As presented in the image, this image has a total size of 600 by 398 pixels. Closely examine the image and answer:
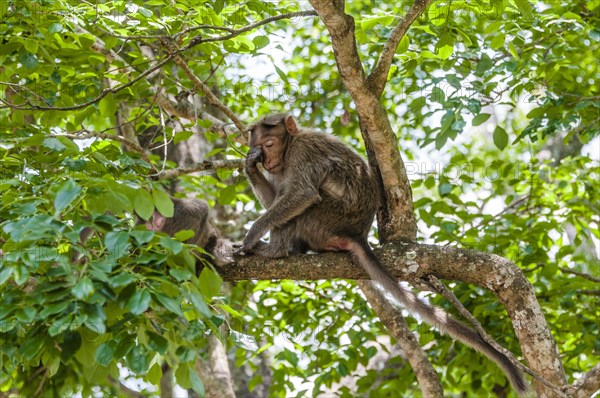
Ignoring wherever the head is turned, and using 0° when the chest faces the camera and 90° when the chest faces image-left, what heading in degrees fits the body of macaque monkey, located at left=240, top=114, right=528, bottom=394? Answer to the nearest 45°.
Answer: approximately 90°

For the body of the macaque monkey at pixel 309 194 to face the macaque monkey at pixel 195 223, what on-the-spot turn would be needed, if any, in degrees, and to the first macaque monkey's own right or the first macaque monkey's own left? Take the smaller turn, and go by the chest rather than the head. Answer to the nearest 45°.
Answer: approximately 45° to the first macaque monkey's own left
